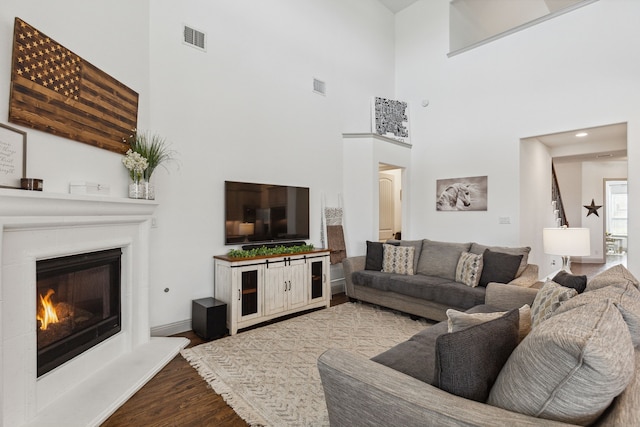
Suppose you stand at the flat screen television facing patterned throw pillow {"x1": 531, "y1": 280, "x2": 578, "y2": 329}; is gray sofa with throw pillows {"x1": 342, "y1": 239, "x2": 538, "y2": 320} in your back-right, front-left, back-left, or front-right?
front-left

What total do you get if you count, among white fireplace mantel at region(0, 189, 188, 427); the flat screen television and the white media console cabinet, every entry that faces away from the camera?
0

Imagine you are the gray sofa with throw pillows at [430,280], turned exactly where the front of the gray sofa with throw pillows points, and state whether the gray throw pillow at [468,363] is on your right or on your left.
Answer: on your left

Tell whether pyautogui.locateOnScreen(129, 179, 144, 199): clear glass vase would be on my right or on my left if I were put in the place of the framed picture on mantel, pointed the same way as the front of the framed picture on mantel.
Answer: on my left

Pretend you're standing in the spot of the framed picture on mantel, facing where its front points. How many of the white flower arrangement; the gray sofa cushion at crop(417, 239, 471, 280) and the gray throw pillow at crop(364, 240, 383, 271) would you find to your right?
0

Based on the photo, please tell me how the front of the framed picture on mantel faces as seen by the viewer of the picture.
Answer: facing the viewer and to the right of the viewer

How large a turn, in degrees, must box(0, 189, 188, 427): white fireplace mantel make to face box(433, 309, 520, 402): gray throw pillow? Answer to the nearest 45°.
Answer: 0° — it already faces it

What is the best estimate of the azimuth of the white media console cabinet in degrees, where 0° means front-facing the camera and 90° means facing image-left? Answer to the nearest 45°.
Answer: approximately 315°

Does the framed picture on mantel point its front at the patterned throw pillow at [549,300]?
yes

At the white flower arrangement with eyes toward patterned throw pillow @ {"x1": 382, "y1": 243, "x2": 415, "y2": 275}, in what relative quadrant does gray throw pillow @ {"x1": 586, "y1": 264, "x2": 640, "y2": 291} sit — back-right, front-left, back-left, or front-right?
front-right

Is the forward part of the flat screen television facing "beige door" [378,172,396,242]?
no

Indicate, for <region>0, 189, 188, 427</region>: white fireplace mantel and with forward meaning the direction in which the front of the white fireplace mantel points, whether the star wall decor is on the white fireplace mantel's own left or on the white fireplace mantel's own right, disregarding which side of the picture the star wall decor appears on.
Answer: on the white fireplace mantel's own left

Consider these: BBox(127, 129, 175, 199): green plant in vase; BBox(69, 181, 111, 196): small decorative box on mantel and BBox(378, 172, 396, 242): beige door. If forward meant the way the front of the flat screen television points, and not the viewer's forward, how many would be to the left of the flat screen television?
1

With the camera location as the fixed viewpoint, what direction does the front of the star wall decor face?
facing the viewer

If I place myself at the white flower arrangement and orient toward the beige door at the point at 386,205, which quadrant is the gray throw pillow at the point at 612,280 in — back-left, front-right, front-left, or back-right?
front-right

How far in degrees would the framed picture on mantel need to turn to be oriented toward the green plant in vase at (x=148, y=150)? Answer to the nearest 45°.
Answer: approximately 90° to its left

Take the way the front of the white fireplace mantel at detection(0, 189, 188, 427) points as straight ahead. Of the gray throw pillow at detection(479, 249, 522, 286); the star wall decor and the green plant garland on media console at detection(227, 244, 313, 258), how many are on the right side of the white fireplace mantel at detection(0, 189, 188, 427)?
0

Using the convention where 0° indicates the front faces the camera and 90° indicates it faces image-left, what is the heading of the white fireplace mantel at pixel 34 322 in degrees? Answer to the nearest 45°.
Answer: approximately 315°

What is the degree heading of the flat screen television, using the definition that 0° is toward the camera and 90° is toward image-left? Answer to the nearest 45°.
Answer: approximately 315°

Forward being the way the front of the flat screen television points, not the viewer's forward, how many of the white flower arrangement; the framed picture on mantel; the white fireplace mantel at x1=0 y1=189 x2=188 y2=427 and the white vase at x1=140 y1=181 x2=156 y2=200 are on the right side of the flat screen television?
4
